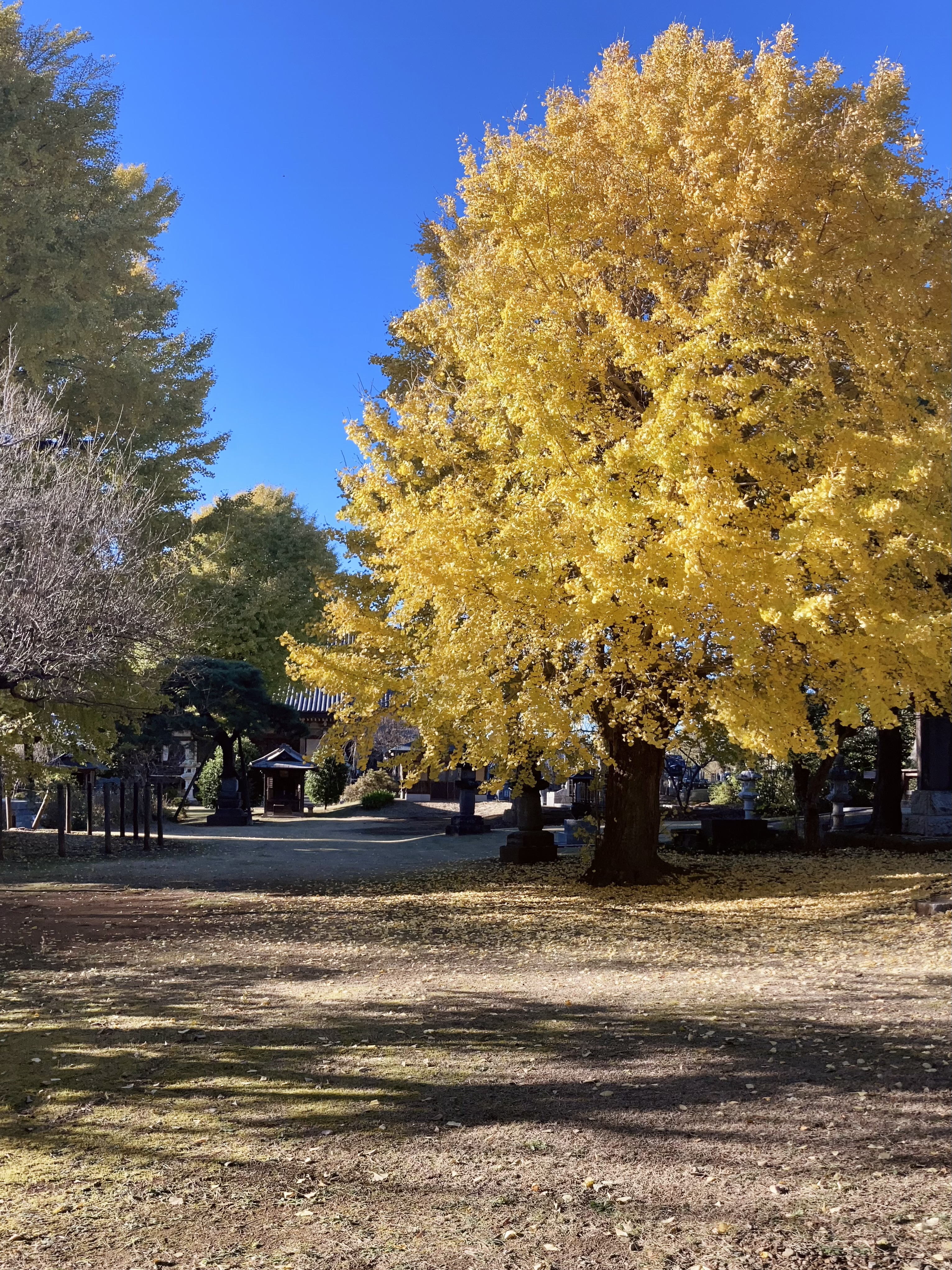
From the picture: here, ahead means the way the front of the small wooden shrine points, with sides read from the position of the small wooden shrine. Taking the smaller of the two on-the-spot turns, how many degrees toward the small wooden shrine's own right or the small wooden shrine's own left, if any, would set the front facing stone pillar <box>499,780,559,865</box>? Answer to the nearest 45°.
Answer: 0° — it already faces it

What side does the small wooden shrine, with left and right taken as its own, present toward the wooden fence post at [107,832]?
front

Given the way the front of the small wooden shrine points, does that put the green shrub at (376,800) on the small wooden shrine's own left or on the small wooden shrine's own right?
on the small wooden shrine's own left

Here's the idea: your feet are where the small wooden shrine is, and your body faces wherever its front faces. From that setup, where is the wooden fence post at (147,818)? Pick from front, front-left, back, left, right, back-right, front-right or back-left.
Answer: front

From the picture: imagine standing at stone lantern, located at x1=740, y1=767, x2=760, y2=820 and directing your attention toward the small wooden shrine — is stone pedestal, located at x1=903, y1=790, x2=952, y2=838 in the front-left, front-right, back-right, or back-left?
back-left

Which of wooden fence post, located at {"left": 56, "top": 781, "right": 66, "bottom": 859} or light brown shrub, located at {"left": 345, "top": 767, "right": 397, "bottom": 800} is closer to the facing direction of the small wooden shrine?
the wooden fence post

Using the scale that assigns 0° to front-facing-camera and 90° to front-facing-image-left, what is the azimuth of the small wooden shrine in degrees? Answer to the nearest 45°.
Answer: approximately 0°
